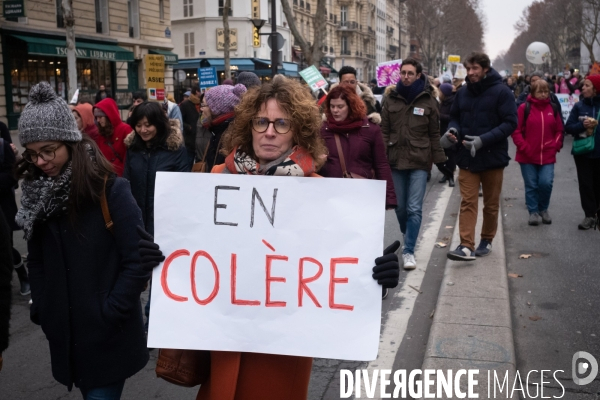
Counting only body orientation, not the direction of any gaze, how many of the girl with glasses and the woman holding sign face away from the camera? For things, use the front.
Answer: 0

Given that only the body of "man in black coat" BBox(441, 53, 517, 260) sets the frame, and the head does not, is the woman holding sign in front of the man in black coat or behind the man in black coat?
in front

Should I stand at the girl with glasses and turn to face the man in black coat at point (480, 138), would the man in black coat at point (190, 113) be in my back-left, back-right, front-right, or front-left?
front-left

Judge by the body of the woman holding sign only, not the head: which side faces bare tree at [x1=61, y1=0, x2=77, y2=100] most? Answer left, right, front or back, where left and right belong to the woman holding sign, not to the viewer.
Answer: back

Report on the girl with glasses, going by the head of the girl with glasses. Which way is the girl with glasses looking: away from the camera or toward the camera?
toward the camera

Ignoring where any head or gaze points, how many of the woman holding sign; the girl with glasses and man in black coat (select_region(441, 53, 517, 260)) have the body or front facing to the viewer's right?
0

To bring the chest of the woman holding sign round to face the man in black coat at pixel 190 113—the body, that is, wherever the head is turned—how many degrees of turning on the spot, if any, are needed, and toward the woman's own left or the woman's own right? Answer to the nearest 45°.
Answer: approximately 180°

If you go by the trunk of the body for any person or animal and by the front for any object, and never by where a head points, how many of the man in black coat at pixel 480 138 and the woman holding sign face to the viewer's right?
0

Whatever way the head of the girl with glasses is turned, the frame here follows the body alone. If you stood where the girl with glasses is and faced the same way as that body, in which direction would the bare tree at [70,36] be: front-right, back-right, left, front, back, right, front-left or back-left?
back-right

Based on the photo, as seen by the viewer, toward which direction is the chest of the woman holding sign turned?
toward the camera

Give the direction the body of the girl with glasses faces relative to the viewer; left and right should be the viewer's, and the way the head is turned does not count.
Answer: facing the viewer and to the left of the viewer

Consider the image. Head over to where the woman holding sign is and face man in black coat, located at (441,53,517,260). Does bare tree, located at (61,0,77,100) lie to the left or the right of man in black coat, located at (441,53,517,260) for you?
left

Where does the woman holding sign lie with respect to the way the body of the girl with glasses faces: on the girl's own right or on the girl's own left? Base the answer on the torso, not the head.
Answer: on the girl's own left

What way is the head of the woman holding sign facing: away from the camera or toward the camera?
toward the camera
